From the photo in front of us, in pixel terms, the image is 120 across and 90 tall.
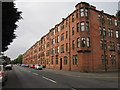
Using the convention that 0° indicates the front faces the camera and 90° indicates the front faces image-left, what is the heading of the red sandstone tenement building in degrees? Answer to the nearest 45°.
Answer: approximately 45°
